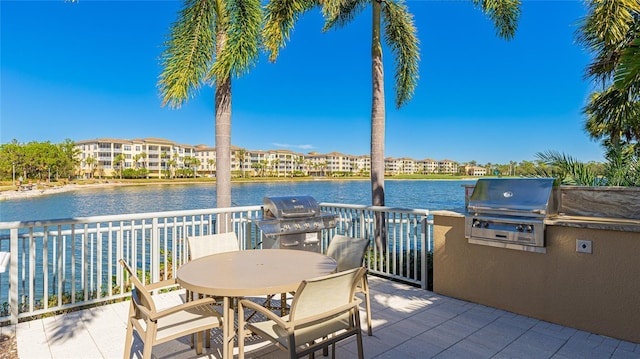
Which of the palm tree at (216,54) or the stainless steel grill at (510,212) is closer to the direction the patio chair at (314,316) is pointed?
the palm tree

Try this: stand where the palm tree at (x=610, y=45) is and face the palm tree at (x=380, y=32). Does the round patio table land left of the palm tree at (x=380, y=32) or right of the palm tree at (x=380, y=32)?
left

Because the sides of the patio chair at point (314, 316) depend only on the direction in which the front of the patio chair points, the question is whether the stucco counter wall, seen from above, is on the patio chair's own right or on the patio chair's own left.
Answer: on the patio chair's own right

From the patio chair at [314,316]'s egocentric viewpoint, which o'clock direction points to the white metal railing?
The white metal railing is roughly at 12 o'clock from the patio chair.

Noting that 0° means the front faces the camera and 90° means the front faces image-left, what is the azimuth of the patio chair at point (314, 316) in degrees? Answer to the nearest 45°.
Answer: approximately 135°

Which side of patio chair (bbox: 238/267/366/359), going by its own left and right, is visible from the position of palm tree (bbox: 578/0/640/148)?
right

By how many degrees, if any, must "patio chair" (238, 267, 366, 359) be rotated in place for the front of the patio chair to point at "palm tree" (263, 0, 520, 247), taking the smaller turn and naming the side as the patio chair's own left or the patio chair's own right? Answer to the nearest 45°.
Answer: approximately 45° to the patio chair's own right

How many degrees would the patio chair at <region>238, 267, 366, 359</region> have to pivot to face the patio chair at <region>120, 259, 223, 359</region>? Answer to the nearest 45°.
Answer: approximately 45° to its left
